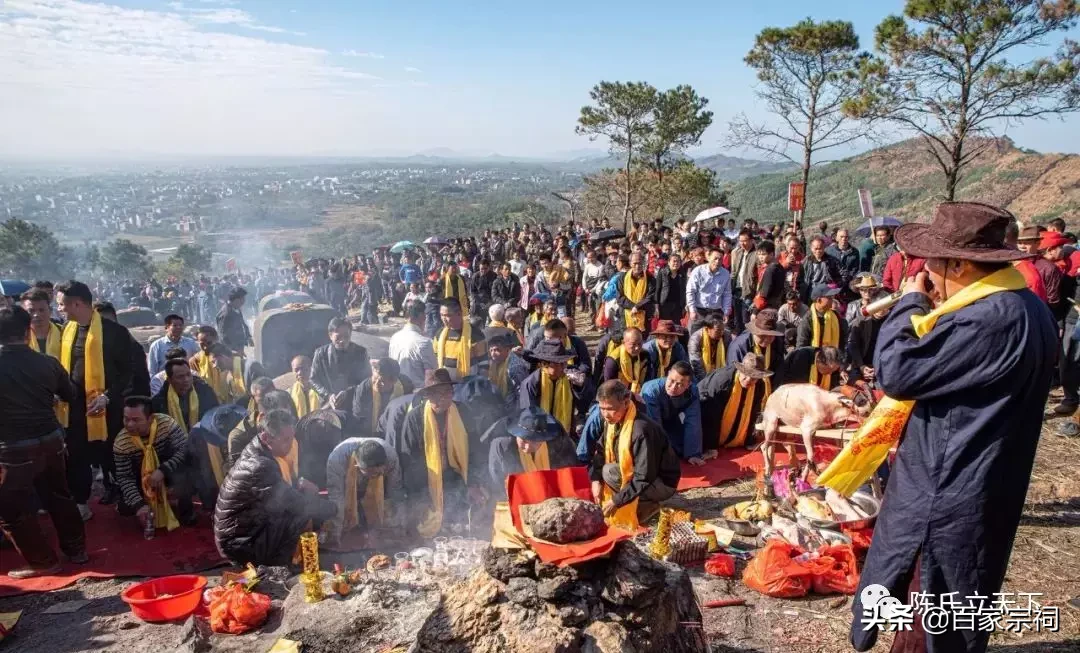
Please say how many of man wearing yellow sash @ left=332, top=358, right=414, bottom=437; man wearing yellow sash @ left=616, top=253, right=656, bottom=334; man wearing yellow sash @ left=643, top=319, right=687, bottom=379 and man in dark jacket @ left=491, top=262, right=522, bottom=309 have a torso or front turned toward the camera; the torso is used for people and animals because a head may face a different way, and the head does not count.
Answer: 4

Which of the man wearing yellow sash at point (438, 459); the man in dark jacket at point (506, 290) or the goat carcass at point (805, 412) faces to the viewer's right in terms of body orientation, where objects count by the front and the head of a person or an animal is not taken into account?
the goat carcass

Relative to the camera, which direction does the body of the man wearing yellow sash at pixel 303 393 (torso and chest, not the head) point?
toward the camera

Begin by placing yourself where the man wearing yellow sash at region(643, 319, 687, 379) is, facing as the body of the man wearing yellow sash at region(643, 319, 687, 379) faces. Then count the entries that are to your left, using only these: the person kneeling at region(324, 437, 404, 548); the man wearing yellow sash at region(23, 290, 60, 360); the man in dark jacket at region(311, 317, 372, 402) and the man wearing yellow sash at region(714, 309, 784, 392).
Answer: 1

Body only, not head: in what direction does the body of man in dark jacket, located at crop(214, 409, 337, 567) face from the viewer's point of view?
to the viewer's right

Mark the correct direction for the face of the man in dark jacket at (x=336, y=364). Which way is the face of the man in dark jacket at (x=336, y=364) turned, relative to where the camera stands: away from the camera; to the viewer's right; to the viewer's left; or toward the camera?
toward the camera

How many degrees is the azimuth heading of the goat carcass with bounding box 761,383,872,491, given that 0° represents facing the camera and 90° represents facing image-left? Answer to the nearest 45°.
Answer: approximately 270°

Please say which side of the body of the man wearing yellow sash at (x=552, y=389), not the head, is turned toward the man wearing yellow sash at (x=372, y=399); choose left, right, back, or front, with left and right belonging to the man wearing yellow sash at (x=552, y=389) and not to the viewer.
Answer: right

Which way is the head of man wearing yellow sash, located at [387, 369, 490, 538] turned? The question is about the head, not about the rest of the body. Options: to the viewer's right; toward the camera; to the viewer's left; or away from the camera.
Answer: toward the camera

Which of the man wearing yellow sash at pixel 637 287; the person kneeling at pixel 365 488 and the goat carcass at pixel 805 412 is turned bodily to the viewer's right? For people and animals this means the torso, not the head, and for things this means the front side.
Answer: the goat carcass

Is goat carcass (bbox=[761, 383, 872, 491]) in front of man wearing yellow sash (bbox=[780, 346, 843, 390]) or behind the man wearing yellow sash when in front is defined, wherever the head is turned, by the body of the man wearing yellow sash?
in front

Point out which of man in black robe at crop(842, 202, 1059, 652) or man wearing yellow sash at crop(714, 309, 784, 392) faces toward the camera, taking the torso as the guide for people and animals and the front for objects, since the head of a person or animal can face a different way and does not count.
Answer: the man wearing yellow sash

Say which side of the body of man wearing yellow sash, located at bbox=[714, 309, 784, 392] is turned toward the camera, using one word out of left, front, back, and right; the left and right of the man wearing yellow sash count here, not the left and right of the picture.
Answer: front

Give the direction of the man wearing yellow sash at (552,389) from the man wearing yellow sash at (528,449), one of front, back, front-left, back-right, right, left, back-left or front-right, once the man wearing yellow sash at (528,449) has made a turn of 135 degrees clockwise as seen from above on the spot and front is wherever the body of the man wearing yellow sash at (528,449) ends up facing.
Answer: front-right

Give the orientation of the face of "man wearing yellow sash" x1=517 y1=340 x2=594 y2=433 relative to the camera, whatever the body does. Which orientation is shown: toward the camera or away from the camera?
toward the camera
